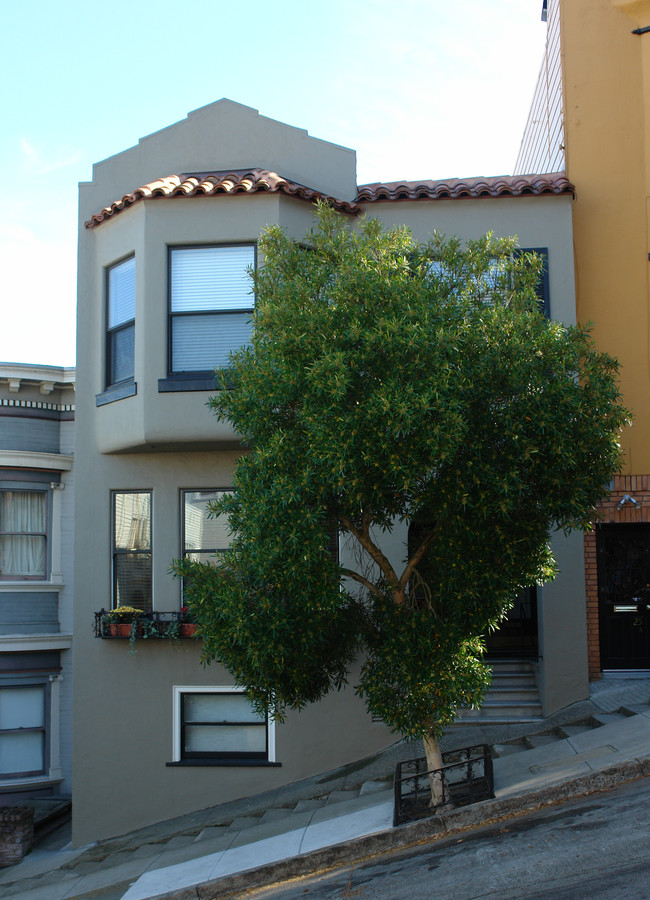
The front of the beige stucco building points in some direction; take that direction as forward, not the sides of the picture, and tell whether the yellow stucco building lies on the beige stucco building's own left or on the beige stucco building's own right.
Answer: on the beige stucco building's own left

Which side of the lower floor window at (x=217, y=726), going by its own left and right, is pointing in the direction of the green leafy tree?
front

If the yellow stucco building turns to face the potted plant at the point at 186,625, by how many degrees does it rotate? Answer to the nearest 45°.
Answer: approximately 90° to its right

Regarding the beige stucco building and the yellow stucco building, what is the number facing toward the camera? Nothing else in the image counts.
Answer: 2

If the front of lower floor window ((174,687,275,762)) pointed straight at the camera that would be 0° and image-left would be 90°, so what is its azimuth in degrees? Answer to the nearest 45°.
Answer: approximately 0°

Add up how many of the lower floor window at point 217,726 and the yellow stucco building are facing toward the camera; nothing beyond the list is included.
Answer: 2
